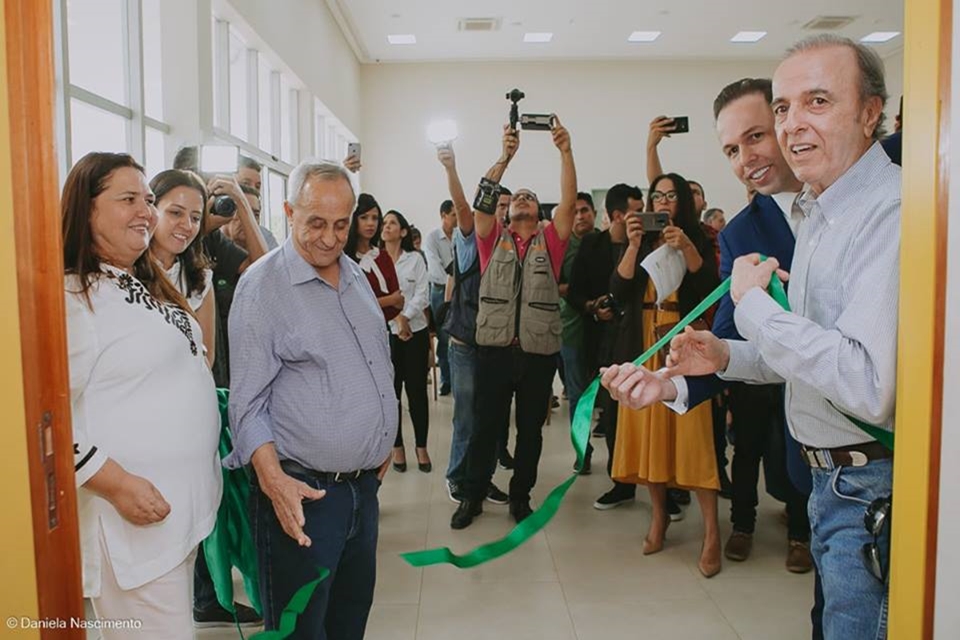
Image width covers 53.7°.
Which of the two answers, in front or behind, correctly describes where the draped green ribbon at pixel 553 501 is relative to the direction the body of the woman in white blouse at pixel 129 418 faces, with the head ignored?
in front

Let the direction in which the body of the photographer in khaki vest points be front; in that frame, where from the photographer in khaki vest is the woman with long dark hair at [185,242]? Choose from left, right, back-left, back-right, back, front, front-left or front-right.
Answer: front-right

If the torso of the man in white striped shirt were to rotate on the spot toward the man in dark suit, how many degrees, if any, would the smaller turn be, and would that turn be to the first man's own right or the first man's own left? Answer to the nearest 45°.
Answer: approximately 135° to the first man's own right

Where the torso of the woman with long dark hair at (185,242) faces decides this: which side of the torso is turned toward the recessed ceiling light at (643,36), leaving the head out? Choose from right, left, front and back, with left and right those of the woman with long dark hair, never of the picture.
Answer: left

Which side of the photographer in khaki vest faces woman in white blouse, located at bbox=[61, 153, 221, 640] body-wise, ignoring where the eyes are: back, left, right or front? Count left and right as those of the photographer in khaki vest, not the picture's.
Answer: front

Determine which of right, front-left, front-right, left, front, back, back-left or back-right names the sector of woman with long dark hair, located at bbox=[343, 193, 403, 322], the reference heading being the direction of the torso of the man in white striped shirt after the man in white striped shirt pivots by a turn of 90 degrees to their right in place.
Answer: front

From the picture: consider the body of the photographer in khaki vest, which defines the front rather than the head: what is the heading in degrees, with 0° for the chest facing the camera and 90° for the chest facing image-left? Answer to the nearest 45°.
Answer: approximately 0°

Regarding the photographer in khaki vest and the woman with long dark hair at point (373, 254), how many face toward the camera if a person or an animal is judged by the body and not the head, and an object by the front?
2

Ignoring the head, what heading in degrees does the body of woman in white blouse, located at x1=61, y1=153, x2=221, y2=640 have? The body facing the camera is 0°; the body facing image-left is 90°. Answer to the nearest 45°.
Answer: approximately 315°

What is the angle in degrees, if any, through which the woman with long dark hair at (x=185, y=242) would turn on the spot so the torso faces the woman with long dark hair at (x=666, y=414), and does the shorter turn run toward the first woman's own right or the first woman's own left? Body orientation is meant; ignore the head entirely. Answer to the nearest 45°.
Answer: approximately 45° to the first woman's own left

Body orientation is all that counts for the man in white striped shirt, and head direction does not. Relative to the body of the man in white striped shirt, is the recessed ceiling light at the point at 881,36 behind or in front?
behind

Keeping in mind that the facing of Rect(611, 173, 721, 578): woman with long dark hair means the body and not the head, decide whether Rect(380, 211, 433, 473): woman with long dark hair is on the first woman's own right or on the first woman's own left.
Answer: on the first woman's own right
